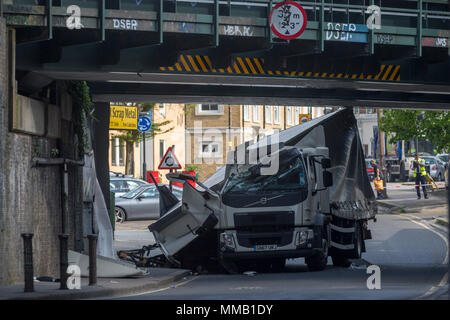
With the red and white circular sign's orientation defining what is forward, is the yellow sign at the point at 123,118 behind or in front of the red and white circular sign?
behind

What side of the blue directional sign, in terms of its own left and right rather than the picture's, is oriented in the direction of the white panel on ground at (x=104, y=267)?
front

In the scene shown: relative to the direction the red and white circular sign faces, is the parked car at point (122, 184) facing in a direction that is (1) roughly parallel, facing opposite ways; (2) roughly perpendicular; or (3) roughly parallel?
roughly perpendicular

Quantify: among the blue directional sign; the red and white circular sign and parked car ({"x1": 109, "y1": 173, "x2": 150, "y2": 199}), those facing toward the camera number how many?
2

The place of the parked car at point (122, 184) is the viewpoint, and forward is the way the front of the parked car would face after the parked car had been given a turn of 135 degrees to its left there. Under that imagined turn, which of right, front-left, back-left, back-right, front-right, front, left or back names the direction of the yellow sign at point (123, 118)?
back-left

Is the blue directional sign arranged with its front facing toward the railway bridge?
yes

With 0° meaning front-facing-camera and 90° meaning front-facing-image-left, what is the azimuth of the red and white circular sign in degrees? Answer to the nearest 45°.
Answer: approximately 0°
